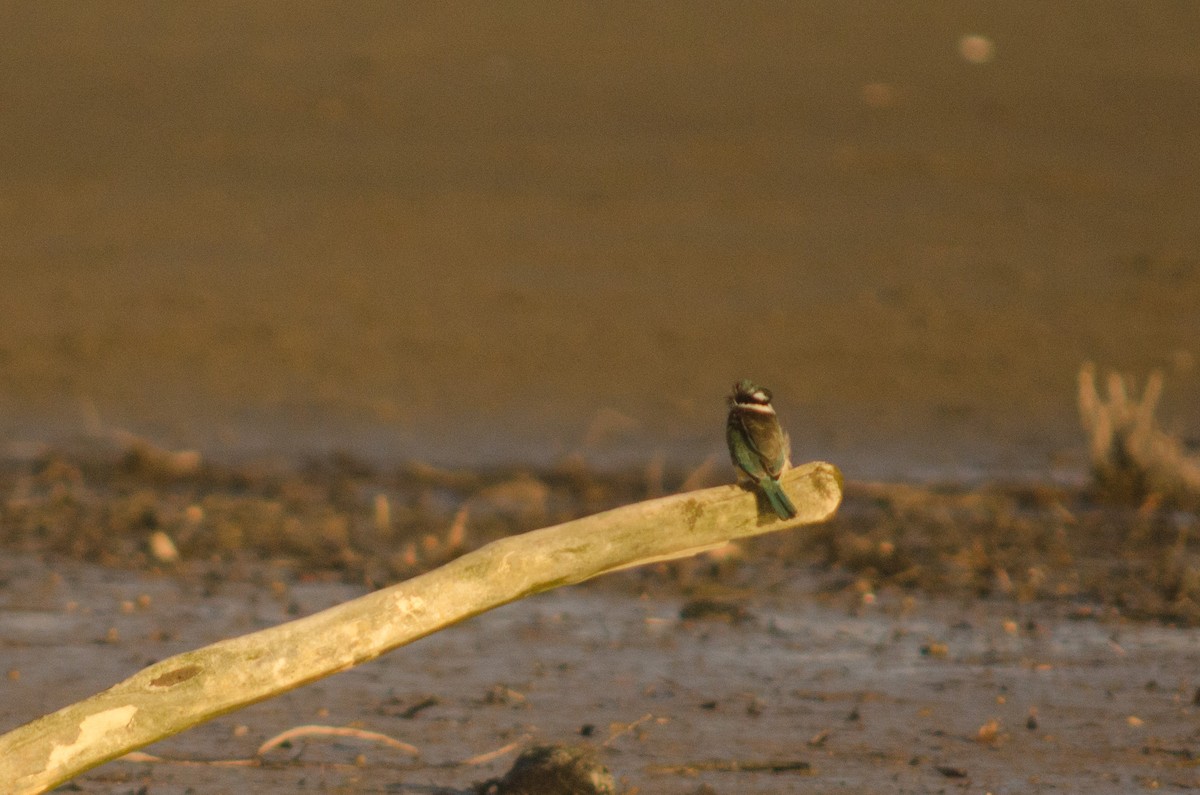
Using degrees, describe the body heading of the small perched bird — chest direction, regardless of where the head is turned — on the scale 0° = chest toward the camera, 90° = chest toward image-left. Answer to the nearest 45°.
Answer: approximately 180°
